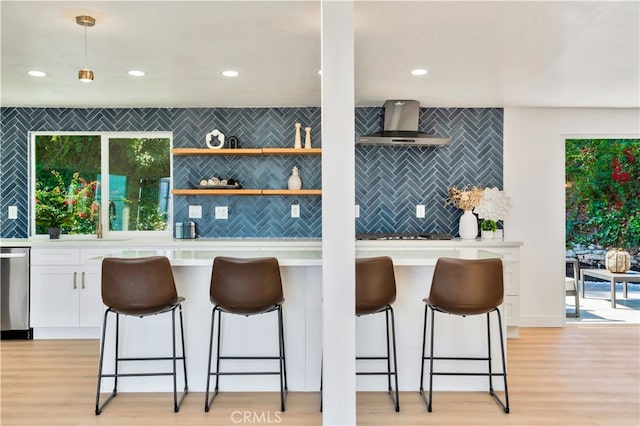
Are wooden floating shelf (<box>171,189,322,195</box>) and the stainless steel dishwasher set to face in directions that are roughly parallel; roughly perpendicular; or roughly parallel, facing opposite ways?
roughly parallel

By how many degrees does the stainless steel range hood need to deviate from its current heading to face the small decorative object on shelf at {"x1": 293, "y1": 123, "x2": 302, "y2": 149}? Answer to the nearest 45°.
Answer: approximately 90° to its right

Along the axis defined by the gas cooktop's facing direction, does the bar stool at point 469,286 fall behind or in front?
in front

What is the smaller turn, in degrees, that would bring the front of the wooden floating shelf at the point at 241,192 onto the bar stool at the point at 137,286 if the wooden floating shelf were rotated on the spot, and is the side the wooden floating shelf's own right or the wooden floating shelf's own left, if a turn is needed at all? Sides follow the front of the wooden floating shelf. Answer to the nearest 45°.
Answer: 0° — it already faces it

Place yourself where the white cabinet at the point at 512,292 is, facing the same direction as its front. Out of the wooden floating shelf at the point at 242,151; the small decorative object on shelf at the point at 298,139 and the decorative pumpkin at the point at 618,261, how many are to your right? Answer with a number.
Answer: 2

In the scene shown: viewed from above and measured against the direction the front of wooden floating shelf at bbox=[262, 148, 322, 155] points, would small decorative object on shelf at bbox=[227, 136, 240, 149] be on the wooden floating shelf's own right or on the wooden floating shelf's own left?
on the wooden floating shelf's own right

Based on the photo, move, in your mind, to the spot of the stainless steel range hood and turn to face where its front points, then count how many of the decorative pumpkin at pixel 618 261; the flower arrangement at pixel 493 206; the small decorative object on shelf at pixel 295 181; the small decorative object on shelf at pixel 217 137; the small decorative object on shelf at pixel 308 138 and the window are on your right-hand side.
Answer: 4

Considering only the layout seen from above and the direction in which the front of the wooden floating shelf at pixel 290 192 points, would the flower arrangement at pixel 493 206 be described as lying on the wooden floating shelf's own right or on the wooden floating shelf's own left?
on the wooden floating shelf's own left

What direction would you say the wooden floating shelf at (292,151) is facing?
toward the camera

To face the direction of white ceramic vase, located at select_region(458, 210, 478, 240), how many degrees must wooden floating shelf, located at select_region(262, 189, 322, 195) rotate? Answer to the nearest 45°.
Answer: approximately 90° to its left

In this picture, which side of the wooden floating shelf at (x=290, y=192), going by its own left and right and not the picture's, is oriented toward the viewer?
front

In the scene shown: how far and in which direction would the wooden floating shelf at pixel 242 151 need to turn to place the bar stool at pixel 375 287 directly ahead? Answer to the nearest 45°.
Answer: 0° — it already faces it

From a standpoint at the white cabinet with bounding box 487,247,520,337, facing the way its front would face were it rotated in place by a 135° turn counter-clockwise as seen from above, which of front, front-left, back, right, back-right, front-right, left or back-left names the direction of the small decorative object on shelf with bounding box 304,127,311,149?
back-left

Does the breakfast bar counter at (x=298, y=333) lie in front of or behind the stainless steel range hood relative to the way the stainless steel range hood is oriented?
in front

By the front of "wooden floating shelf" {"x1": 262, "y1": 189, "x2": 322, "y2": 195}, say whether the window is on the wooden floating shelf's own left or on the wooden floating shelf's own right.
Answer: on the wooden floating shelf's own right

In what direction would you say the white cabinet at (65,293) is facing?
toward the camera
